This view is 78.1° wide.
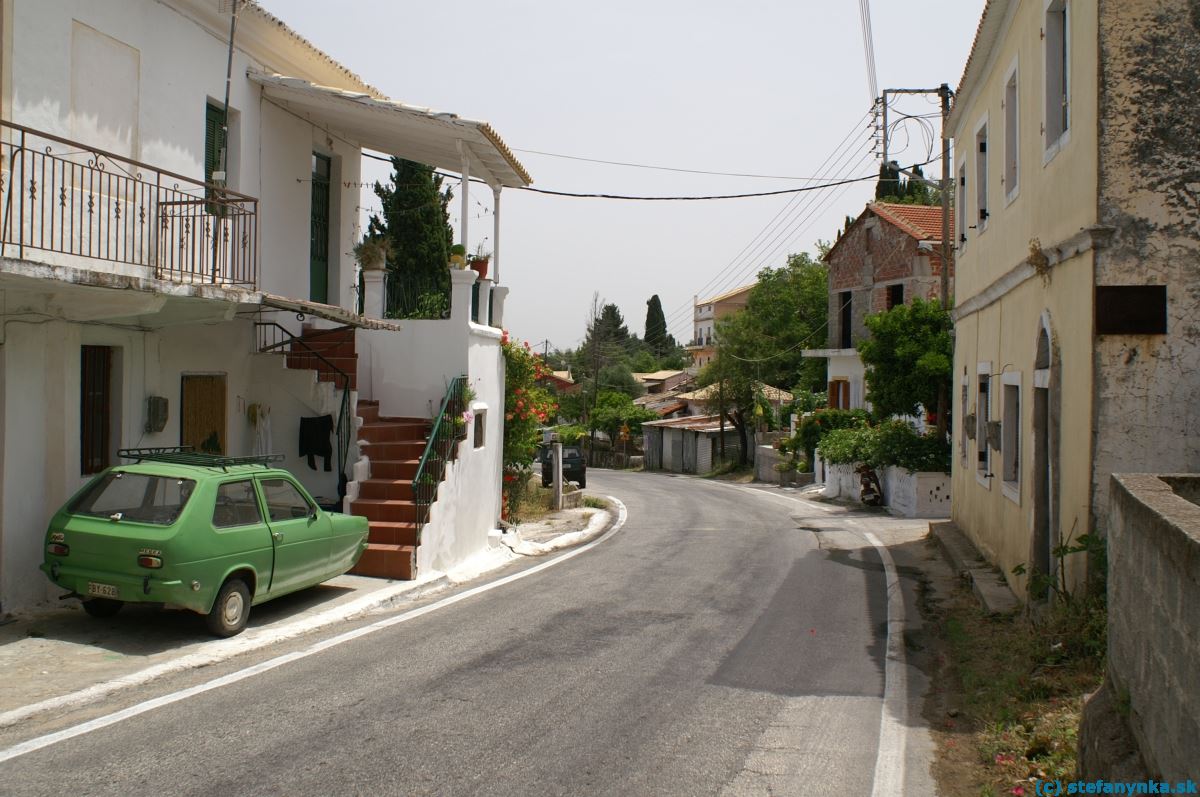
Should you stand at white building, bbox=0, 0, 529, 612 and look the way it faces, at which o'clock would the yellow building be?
The yellow building is roughly at 12 o'clock from the white building.

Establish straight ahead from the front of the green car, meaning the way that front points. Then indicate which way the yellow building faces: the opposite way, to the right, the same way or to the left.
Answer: to the left

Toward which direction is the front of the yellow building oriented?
to the viewer's left

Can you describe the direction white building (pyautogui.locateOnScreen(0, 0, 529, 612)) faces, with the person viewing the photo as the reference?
facing the viewer and to the right of the viewer

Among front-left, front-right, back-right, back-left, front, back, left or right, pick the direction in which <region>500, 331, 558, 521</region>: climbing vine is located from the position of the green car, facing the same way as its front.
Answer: front

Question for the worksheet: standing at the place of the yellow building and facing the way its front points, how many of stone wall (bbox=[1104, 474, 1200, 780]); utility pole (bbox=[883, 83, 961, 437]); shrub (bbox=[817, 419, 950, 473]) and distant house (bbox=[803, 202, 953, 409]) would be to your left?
1

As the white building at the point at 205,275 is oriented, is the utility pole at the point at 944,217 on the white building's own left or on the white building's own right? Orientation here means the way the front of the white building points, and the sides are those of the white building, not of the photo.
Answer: on the white building's own left

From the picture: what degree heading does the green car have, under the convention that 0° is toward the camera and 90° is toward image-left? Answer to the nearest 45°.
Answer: approximately 225°

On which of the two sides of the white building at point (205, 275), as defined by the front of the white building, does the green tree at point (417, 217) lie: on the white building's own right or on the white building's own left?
on the white building's own left

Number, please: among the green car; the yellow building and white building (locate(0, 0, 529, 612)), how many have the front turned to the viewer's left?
1

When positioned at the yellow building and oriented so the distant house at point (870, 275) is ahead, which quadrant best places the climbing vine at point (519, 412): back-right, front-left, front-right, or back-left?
front-left

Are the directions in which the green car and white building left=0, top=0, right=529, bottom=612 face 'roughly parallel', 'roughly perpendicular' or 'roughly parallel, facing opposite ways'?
roughly perpendicular

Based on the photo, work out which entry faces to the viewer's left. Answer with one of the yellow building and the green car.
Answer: the yellow building

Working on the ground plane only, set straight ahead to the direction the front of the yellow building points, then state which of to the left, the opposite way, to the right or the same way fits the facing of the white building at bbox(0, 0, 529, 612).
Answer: the opposite way

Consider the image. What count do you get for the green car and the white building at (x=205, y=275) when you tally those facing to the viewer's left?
0
